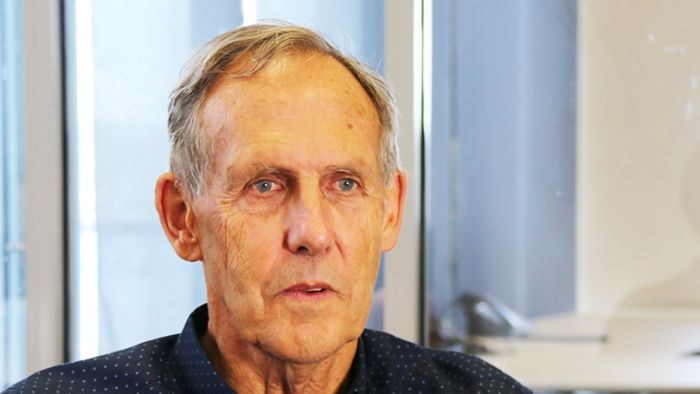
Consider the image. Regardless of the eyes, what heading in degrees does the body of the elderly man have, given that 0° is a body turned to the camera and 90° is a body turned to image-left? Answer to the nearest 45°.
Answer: approximately 0°

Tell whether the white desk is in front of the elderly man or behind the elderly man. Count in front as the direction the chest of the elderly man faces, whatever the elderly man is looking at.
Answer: behind

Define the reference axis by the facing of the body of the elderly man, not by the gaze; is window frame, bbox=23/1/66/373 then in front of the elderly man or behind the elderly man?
behind

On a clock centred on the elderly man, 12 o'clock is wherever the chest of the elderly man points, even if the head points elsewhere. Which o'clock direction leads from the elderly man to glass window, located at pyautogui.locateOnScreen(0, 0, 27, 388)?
The glass window is roughly at 5 o'clock from the elderly man.

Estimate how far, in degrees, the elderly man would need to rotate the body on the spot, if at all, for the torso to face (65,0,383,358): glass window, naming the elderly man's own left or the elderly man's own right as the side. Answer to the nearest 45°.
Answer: approximately 180°

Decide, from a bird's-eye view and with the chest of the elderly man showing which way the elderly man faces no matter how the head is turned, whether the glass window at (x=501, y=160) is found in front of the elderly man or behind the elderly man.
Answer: behind

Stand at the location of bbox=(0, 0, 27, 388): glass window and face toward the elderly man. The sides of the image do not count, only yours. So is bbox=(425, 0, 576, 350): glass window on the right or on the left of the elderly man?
left
